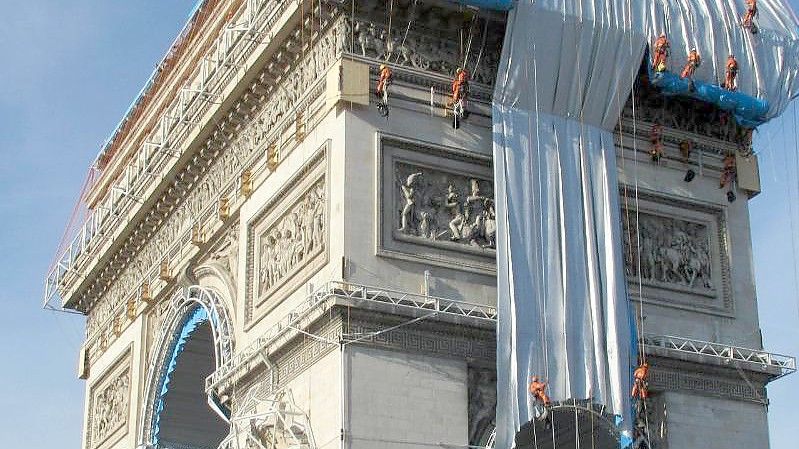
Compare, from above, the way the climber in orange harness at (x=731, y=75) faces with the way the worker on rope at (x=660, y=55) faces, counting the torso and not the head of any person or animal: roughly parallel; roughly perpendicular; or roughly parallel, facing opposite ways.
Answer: roughly parallel

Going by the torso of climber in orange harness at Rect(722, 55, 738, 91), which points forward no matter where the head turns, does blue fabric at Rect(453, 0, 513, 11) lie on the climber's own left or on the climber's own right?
on the climber's own left

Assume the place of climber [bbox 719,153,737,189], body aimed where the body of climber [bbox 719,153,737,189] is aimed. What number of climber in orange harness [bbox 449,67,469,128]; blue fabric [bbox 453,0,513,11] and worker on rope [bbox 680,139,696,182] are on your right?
0

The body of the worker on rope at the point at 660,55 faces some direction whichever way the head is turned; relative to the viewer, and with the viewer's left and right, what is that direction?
facing away from the viewer

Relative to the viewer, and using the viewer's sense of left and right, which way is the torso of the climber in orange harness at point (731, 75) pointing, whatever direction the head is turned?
facing away from the viewer

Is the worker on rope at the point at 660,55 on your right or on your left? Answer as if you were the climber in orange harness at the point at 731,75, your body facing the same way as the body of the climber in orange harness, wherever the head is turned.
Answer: on your left

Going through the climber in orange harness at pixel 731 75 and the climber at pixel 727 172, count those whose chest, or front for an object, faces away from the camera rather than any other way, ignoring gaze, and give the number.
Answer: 2

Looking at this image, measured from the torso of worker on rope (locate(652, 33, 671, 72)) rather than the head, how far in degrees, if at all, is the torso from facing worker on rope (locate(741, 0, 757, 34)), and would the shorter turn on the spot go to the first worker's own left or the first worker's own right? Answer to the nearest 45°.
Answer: approximately 45° to the first worker's own right

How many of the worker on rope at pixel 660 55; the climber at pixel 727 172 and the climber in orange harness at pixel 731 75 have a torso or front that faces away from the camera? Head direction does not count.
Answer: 3

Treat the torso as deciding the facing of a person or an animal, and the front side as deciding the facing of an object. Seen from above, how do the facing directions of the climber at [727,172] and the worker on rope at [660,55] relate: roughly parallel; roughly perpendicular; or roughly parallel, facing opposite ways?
roughly parallel

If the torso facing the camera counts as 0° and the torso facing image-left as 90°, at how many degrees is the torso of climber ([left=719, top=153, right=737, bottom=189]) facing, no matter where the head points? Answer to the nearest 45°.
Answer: approximately 180°
